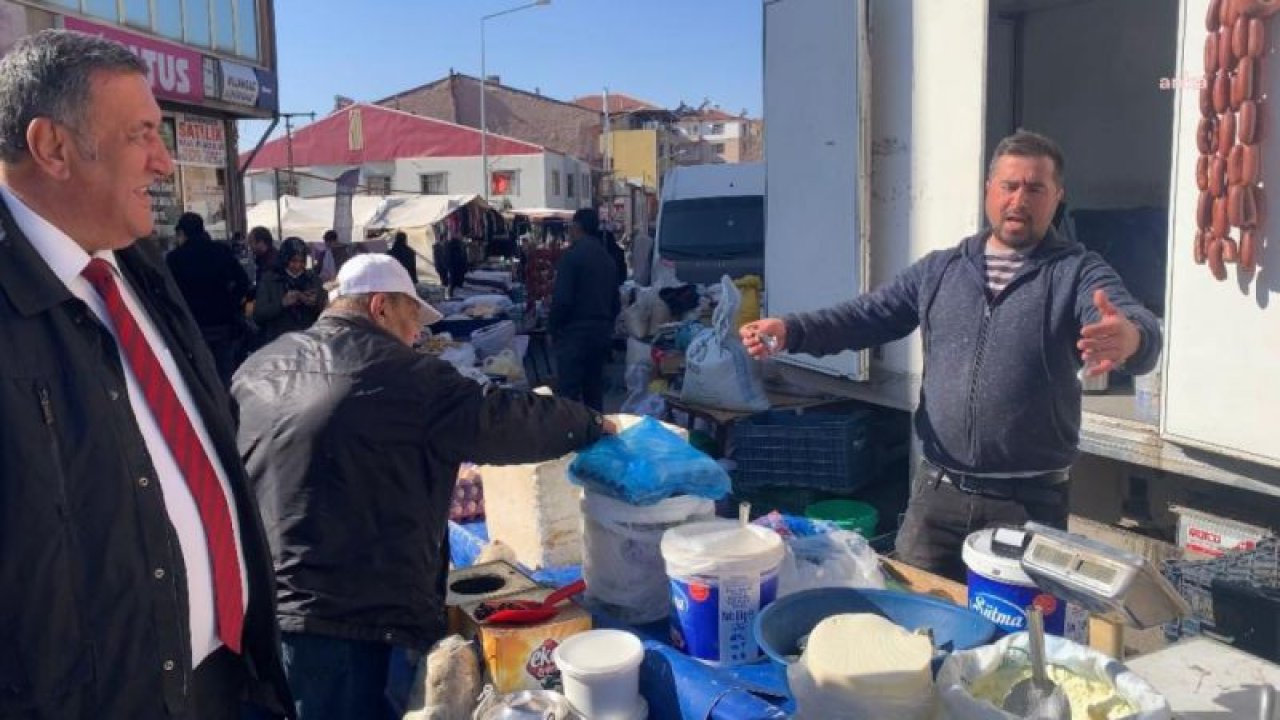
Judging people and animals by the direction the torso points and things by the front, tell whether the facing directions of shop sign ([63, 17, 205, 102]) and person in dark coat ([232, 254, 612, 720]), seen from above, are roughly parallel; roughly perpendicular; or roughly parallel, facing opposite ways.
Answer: roughly perpendicular

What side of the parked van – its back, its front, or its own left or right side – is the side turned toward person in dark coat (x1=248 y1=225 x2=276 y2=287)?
right

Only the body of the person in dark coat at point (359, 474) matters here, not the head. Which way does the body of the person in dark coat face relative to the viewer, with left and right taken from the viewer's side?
facing away from the viewer and to the right of the viewer

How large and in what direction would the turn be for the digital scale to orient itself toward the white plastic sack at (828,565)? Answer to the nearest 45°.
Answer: approximately 90° to its right

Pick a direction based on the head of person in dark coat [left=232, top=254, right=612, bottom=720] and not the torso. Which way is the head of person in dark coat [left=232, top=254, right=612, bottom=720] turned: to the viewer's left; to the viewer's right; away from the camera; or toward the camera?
to the viewer's right

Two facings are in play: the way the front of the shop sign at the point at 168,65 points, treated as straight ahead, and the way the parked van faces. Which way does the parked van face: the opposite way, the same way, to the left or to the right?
to the right

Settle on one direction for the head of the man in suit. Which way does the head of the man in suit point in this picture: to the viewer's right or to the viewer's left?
to the viewer's right

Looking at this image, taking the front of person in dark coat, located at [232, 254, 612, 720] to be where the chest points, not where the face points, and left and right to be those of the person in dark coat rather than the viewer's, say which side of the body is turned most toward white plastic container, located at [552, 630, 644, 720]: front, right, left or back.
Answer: right

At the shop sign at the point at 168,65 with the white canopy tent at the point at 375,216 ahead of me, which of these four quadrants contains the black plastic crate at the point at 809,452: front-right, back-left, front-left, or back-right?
back-right

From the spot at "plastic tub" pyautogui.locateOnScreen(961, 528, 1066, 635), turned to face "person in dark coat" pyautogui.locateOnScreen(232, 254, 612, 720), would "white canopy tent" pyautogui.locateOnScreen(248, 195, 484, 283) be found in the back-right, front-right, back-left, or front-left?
front-right

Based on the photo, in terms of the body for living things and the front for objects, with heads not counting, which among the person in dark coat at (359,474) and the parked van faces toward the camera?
the parked van

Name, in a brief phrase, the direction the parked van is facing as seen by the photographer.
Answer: facing the viewer

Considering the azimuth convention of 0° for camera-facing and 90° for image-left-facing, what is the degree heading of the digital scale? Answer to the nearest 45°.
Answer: approximately 45°

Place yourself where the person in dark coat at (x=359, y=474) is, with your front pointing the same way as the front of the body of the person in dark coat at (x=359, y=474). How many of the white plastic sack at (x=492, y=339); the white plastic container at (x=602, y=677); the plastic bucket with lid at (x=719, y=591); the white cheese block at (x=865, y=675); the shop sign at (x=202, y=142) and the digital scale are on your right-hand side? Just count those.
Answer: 4

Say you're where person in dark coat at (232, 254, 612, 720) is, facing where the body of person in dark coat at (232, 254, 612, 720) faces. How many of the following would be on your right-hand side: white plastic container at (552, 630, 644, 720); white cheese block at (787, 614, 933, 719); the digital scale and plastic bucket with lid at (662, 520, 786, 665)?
4

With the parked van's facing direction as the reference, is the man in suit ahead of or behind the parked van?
ahead

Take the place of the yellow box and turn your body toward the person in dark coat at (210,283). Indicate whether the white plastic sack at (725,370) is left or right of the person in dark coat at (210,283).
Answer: right
